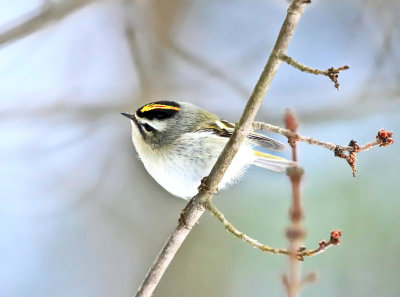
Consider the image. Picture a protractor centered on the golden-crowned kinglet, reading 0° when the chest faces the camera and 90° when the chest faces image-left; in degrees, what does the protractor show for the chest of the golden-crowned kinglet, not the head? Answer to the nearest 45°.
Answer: approximately 90°

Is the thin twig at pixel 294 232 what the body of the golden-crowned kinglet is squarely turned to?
no

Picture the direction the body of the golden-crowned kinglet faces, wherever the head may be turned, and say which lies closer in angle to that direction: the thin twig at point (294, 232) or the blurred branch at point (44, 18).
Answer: the blurred branch

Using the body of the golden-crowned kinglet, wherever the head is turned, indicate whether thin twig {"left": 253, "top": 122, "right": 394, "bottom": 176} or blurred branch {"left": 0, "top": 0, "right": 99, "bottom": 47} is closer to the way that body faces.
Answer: the blurred branch

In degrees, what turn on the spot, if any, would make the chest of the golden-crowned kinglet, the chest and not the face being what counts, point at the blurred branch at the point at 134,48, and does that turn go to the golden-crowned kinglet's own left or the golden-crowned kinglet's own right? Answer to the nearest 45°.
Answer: approximately 45° to the golden-crowned kinglet's own right

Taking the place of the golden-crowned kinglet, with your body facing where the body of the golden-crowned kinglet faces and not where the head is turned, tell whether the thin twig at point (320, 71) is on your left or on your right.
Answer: on your left

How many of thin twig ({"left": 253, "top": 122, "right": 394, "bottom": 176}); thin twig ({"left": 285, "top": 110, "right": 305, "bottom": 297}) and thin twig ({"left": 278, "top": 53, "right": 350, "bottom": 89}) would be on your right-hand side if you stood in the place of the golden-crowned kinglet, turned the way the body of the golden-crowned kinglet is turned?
0

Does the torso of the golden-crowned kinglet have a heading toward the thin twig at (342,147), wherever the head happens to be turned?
no
